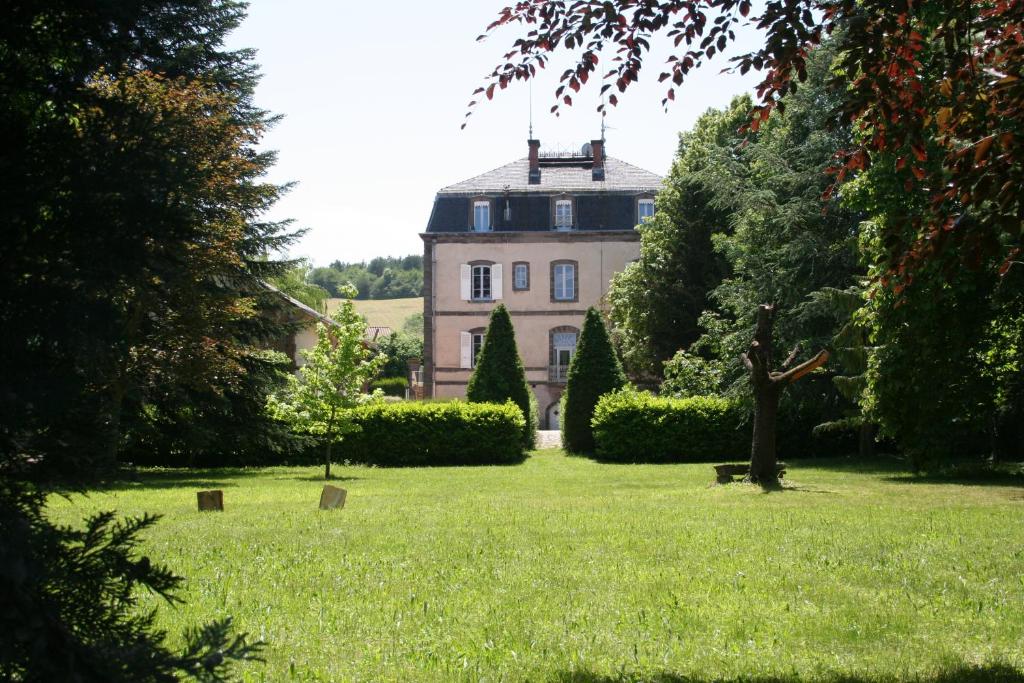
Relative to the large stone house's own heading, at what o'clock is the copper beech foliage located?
The copper beech foliage is roughly at 12 o'clock from the large stone house.

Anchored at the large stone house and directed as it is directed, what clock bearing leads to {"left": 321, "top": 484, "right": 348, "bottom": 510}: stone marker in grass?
The stone marker in grass is roughly at 12 o'clock from the large stone house.

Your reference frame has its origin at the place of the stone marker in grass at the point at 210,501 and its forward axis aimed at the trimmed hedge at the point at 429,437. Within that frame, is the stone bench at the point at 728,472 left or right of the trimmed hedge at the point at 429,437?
right

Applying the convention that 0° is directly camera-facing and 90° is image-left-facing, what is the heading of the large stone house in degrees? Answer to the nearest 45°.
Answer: approximately 0°

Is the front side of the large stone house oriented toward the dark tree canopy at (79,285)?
yes

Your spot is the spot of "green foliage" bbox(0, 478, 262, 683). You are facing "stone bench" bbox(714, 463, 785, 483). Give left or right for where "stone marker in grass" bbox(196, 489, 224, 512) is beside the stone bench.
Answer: left

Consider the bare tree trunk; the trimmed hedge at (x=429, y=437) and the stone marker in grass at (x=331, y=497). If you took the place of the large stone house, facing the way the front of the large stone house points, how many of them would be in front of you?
3

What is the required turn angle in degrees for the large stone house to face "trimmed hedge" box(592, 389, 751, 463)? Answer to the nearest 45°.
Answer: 0° — it already faces it

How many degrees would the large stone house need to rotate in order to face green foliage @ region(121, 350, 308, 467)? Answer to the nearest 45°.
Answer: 0° — it already faces it

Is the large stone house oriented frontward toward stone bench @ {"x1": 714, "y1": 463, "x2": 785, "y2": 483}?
yes
